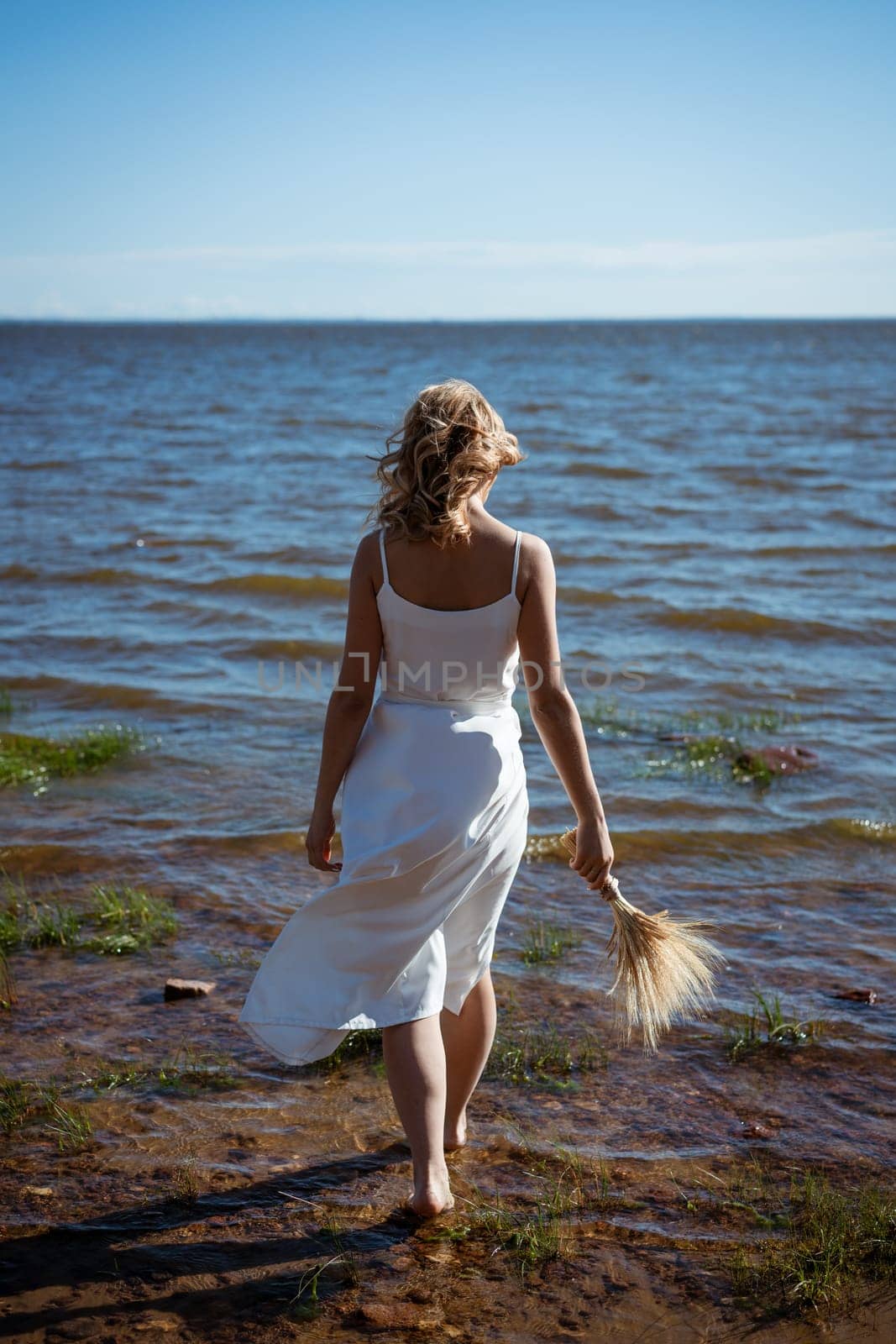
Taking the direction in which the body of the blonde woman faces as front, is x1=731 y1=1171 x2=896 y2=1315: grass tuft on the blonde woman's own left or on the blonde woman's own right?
on the blonde woman's own right

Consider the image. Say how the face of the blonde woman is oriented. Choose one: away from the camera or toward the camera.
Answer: away from the camera

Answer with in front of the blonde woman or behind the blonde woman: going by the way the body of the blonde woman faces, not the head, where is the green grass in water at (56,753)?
in front

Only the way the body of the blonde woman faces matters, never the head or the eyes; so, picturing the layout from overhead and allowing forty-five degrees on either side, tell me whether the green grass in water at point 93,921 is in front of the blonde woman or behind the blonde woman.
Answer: in front

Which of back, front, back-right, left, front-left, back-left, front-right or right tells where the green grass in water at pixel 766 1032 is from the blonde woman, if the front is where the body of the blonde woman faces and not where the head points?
front-right

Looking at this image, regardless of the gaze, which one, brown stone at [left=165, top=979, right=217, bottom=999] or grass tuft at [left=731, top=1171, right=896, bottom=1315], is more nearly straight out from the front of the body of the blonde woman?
the brown stone

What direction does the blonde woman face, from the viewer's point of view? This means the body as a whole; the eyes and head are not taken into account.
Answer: away from the camera

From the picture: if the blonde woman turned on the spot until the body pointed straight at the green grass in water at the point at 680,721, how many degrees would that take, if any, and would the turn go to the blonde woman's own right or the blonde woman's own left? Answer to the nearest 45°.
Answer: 0° — they already face it
